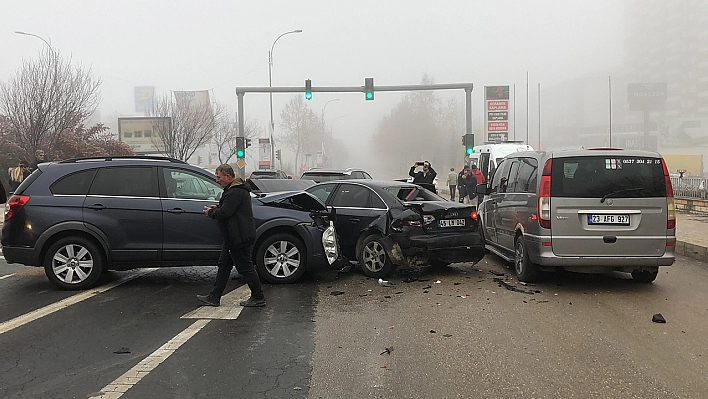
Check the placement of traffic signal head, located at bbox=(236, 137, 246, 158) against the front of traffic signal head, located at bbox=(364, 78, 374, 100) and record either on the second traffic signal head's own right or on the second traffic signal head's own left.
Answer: on the second traffic signal head's own right

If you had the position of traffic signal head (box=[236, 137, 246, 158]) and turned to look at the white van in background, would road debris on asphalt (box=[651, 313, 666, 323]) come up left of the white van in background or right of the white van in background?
right

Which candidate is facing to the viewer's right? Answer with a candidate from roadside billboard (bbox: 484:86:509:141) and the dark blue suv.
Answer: the dark blue suv

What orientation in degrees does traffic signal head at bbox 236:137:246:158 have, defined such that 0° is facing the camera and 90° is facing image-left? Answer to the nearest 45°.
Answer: approximately 0°

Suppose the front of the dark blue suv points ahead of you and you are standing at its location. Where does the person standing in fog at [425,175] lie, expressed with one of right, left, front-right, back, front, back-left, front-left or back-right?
front-left

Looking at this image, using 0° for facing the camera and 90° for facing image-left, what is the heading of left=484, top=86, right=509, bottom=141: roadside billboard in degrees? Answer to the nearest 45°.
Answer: approximately 0°

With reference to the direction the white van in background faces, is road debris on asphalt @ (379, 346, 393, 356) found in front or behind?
in front

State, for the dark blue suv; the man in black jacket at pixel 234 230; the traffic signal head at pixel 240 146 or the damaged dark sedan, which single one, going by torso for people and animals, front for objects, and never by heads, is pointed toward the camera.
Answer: the traffic signal head

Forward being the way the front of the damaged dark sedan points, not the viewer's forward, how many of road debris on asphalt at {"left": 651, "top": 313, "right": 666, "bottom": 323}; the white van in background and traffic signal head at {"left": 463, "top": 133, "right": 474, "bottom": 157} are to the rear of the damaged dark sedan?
1

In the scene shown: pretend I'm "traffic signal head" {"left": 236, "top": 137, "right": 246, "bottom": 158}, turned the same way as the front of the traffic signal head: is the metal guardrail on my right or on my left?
on my left

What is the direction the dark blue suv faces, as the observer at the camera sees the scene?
facing to the right of the viewer

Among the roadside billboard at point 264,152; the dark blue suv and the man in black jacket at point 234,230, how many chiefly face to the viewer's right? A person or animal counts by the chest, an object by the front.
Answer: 1

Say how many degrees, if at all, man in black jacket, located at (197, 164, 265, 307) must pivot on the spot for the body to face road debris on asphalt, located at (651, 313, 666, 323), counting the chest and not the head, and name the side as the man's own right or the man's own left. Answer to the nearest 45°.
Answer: approximately 180°
